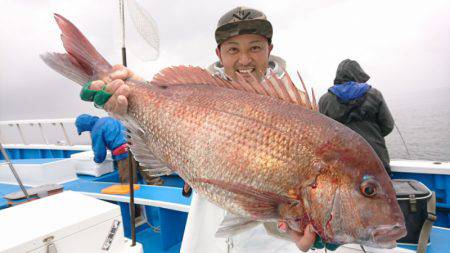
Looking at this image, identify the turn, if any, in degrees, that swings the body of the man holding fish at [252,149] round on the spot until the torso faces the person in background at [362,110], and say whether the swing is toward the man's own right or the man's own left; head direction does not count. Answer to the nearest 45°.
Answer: approximately 135° to the man's own left

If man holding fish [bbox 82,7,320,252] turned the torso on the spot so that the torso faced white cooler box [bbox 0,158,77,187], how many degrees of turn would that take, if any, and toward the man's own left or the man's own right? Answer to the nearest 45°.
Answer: approximately 135° to the man's own right

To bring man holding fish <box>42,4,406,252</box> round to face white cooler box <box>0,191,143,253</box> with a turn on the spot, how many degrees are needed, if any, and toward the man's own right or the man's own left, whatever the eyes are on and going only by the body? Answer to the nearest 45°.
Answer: approximately 135° to the man's own right

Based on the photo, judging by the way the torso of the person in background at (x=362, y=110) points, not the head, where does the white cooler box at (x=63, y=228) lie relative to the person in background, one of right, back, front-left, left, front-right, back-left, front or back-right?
back

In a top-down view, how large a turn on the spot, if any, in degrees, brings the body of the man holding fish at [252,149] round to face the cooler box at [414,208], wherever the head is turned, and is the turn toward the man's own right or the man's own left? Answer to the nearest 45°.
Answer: approximately 135° to the man's own left

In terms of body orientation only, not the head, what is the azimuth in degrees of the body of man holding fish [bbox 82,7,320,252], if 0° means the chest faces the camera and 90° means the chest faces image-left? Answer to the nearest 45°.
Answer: approximately 0°

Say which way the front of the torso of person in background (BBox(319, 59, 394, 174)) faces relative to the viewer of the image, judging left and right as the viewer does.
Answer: facing away from the viewer and to the right of the viewer

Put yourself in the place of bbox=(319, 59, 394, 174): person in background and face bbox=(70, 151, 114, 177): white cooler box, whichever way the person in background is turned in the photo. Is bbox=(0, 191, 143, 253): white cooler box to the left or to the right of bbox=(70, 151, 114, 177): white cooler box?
left

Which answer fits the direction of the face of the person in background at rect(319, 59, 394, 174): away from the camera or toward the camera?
away from the camera
